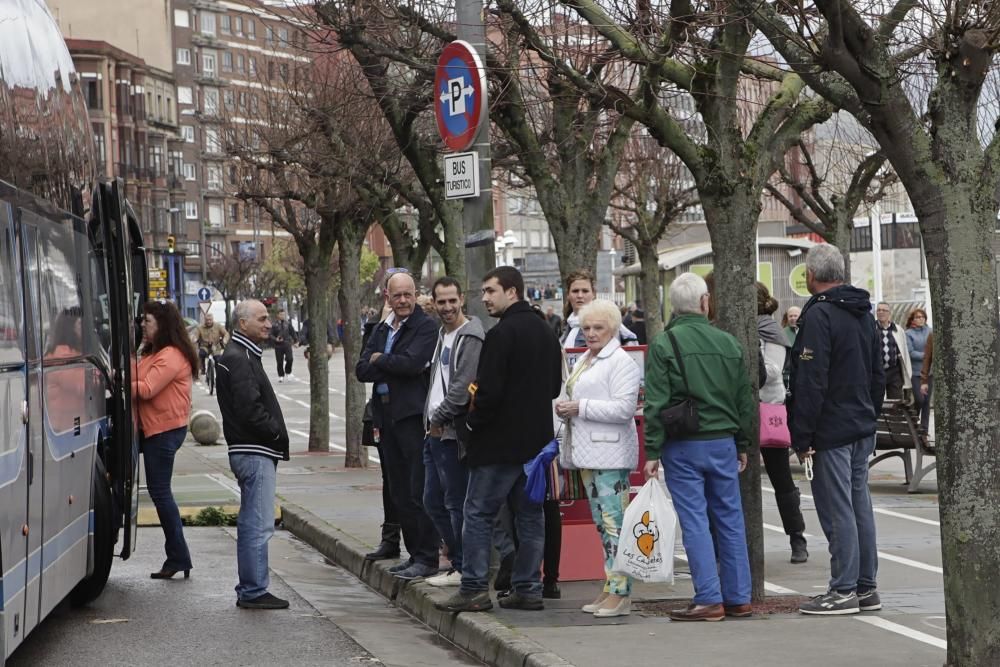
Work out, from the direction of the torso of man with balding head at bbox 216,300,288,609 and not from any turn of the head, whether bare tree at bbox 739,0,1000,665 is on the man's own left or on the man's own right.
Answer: on the man's own right

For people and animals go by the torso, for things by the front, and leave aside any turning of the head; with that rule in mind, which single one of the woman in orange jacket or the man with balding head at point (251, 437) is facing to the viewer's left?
the woman in orange jacket

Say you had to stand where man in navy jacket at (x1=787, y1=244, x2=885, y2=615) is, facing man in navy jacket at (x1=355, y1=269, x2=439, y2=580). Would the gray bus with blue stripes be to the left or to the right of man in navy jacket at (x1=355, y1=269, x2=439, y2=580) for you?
left

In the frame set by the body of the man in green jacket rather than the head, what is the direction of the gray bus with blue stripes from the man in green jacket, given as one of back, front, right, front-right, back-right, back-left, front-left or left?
front-left

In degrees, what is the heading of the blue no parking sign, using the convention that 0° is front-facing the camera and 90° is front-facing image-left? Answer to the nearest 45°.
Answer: approximately 45°
